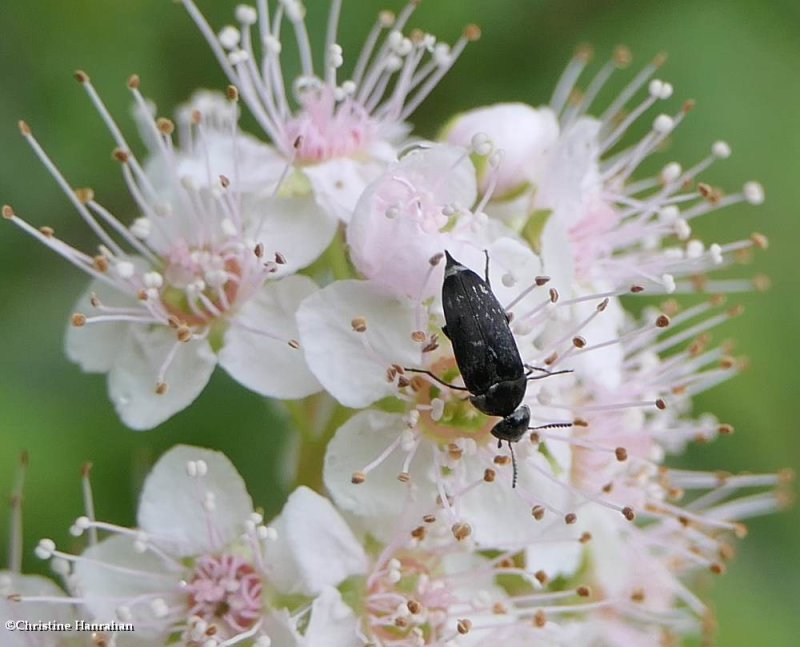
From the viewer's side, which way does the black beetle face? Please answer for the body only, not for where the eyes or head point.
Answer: toward the camera

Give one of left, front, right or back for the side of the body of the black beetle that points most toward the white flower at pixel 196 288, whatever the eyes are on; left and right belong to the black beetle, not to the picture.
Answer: right
